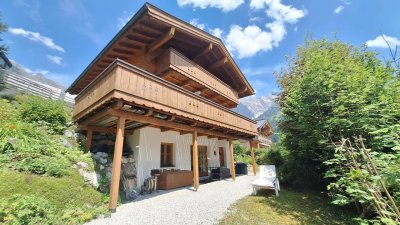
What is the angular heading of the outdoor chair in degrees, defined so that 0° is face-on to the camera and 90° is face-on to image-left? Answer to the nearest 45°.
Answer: approximately 45°

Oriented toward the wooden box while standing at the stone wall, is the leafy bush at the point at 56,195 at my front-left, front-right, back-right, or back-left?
back-right

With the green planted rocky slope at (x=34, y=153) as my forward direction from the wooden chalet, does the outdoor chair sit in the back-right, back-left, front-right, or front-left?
back-left

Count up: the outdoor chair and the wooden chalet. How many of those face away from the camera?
0

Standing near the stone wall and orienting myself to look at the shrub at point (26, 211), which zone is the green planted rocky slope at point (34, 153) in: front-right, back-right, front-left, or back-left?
front-right

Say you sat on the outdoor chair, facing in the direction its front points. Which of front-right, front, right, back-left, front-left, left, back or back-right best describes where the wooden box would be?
front-right

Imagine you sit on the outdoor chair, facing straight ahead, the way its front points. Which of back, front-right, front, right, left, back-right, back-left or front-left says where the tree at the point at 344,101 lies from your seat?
left

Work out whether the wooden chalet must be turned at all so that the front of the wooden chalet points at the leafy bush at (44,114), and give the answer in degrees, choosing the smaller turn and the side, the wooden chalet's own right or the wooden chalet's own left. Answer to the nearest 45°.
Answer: approximately 135° to the wooden chalet's own right

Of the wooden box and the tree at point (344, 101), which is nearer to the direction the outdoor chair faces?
the wooden box

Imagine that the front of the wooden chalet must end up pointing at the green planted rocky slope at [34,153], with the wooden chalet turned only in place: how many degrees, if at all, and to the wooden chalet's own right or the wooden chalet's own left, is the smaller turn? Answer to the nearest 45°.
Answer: approximately 90° to the wooden chalet's own right
